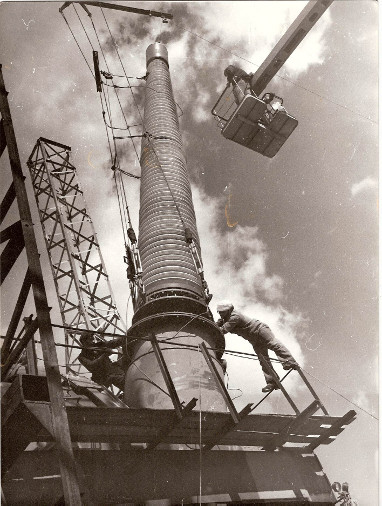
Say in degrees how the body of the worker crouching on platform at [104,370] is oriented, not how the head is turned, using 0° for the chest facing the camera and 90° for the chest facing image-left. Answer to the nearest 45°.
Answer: approximately 270°

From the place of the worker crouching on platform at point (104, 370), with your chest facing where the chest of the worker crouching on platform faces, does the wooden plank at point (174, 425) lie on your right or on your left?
on your right

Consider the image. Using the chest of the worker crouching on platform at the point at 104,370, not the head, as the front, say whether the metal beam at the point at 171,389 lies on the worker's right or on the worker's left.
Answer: on the worker's right

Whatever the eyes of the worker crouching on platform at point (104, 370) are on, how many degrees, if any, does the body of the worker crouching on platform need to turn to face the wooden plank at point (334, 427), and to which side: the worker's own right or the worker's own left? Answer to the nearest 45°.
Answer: approximately 45° to the worker's own right

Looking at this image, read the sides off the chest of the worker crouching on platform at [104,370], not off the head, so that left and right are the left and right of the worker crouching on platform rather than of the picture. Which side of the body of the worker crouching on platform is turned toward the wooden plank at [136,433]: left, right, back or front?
right
